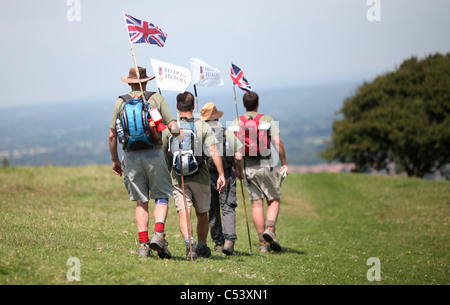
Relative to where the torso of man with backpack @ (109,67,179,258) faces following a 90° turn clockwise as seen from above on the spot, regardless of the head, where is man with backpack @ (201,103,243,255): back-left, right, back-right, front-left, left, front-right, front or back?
front-left

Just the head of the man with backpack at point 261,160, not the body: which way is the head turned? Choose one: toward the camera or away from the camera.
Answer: away from the camera

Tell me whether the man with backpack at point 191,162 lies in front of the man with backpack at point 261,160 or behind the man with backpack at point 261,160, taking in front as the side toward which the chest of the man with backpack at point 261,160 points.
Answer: behind

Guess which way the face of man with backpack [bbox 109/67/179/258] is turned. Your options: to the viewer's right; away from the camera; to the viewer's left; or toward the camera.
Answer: away from the camera

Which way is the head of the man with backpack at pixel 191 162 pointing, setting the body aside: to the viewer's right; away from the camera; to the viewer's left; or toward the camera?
away from the camera

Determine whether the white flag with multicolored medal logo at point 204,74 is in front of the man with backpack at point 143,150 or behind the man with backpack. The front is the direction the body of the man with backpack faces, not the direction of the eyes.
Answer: in front

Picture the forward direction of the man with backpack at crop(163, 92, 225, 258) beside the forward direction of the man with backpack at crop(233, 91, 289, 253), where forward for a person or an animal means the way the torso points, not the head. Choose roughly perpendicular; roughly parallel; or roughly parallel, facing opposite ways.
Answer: roughly parallel

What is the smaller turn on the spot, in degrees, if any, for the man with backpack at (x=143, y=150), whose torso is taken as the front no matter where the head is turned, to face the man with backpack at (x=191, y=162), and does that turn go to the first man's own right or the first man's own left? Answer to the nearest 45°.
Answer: approximately 45° to the first man's own right

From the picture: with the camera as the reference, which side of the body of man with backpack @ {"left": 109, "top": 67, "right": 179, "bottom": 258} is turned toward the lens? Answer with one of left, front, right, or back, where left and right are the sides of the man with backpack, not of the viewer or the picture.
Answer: back

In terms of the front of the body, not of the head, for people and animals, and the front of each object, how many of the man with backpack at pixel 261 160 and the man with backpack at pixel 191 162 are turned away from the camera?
2

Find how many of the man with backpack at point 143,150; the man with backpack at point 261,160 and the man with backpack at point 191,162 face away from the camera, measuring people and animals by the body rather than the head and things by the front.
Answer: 3

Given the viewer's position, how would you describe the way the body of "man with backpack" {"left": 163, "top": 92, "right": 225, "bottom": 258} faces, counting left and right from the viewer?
facing away from the viewer

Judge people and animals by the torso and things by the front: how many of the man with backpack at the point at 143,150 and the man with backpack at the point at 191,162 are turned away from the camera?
2

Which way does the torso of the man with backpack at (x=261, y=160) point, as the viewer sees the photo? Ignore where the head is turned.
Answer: away from the camera
